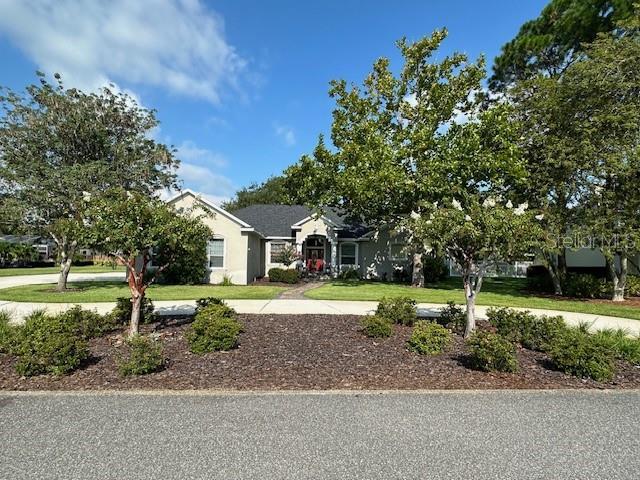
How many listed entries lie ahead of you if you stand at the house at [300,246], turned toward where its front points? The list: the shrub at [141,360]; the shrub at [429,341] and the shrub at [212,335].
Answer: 3

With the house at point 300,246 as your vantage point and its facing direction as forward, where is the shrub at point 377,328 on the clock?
The shrub is roughly at 12 o'clock from the house.

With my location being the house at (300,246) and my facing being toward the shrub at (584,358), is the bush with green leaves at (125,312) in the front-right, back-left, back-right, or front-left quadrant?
front-right

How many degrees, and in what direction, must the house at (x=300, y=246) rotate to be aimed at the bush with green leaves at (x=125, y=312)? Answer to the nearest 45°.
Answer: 0° — it already faces it

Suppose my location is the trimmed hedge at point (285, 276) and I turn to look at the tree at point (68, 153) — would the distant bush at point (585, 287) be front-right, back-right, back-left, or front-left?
back-left

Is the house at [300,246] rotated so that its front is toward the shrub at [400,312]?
yes

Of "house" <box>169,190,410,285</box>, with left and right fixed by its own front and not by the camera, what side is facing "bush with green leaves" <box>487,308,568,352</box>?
front

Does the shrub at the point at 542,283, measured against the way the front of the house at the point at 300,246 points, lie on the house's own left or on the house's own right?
on the house's own left

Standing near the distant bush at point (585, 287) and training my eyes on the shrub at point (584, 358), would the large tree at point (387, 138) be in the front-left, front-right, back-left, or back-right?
front-right

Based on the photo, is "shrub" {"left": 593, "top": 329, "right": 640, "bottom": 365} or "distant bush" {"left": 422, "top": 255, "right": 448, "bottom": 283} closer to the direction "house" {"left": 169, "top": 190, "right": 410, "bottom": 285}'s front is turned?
the shrub

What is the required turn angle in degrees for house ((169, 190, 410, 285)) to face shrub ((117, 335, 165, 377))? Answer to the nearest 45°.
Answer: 0° — it already faces it

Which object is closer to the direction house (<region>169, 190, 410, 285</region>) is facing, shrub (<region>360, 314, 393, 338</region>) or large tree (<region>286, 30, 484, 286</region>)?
the shrub

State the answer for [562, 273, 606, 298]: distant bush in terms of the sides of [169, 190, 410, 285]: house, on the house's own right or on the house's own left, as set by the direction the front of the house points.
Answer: on the house's own left

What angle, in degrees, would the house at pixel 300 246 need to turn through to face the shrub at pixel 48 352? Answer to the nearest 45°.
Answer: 0° — it already faces it

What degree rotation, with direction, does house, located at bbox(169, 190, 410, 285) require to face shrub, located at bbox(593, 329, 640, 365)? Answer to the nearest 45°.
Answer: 0° — it already faces it

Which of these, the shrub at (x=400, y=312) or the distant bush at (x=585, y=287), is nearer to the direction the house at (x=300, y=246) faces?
the shrub

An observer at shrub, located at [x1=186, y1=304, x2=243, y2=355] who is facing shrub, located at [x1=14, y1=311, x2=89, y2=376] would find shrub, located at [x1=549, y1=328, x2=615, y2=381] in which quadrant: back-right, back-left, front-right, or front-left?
back-left

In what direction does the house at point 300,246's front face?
toward the camera

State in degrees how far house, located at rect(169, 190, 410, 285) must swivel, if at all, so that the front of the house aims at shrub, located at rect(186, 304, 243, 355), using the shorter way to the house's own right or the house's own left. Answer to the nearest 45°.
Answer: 0° — it already faces it

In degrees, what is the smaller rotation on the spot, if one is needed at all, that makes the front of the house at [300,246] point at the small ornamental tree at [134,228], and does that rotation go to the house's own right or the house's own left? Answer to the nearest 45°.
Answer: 0° — it already faces it

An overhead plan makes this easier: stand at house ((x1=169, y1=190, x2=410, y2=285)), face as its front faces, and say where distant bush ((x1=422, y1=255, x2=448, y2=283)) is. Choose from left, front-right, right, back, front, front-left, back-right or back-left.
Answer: left
